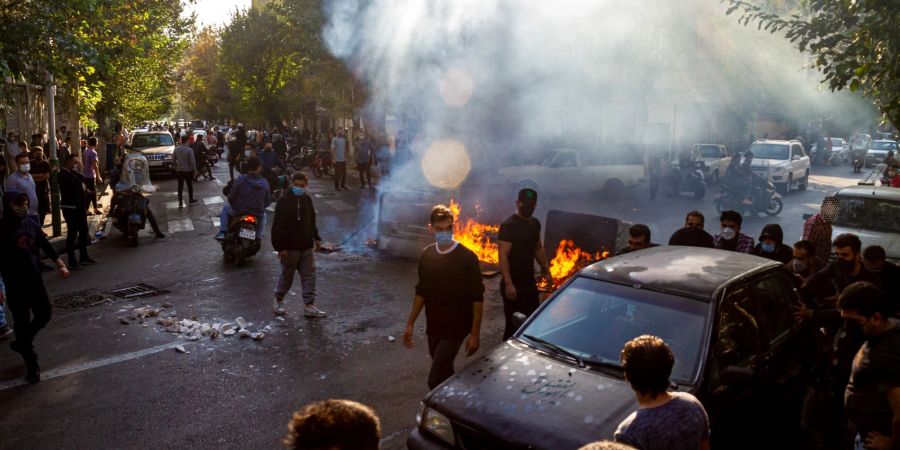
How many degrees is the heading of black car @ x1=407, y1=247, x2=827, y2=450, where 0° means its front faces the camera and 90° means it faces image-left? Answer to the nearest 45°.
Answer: approximately 45°

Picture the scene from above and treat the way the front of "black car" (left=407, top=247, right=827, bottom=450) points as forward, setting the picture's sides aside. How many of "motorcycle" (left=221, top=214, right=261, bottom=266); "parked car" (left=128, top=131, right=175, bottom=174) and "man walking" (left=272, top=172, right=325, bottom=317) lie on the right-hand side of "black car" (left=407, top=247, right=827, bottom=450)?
3

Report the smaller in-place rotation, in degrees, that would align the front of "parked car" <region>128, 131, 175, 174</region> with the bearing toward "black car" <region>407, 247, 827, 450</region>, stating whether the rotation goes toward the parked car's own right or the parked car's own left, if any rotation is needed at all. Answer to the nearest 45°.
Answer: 0° — it already faces it

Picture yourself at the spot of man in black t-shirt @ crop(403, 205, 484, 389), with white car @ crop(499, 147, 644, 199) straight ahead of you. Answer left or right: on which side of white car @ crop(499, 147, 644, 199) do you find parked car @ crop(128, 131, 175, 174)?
left

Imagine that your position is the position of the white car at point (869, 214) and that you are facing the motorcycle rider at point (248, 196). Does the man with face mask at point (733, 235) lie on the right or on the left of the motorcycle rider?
left

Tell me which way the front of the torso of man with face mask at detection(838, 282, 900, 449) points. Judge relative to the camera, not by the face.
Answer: to the viewer's left
